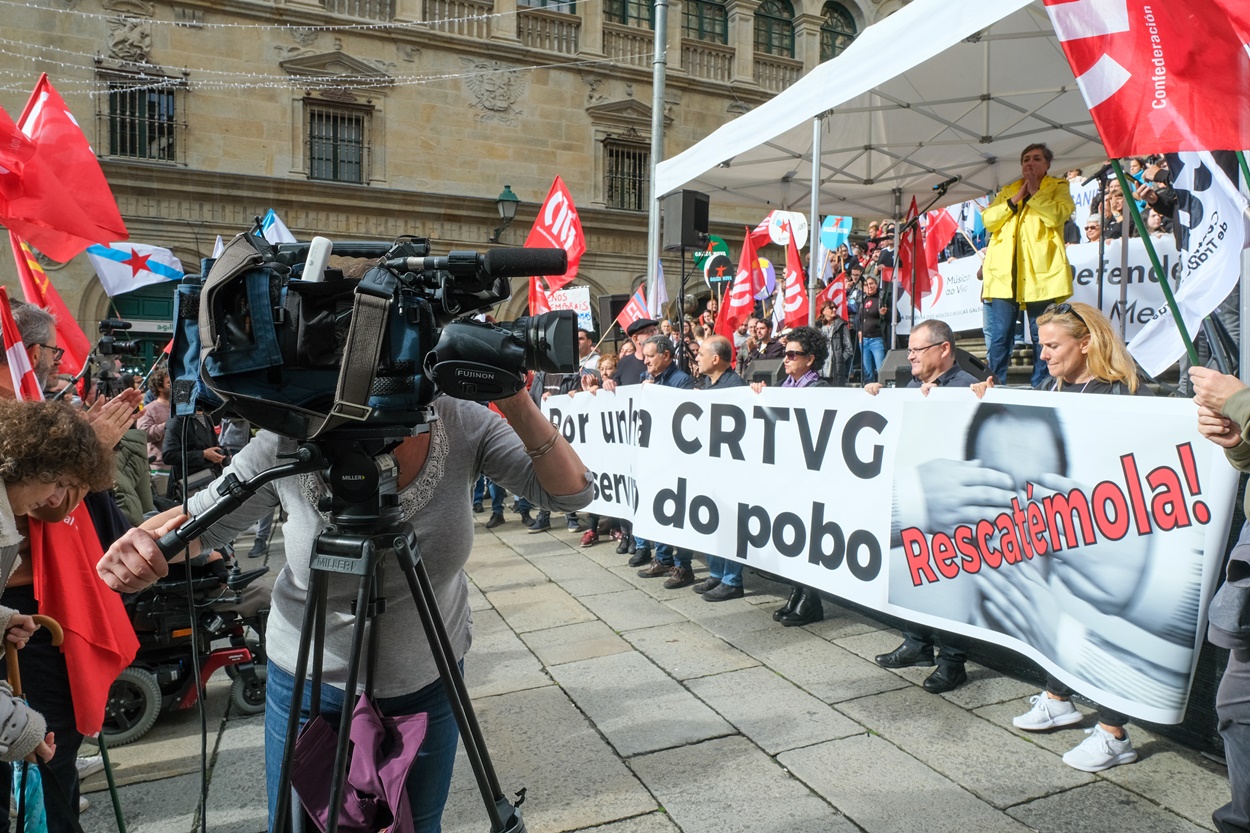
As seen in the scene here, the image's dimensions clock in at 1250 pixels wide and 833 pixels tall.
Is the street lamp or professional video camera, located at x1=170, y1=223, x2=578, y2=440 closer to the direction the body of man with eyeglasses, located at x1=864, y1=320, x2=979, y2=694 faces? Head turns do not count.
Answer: the professional video camera

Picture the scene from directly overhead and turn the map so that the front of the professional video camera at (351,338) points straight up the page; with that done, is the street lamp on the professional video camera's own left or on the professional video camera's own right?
on the professional video camera's own left

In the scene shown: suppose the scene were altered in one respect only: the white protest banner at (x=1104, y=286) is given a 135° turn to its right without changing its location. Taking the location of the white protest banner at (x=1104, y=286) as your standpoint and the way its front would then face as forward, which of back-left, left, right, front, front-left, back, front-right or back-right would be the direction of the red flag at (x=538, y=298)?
front-left

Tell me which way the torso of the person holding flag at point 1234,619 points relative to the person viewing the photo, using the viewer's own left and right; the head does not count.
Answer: facing to the left of the viewer

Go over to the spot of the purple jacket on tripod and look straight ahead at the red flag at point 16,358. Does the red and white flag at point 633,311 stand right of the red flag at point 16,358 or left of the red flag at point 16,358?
right

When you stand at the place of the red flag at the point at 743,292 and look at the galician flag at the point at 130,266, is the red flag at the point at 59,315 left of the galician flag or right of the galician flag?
left

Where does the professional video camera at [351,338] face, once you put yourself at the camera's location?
facing to the right of the viewer
